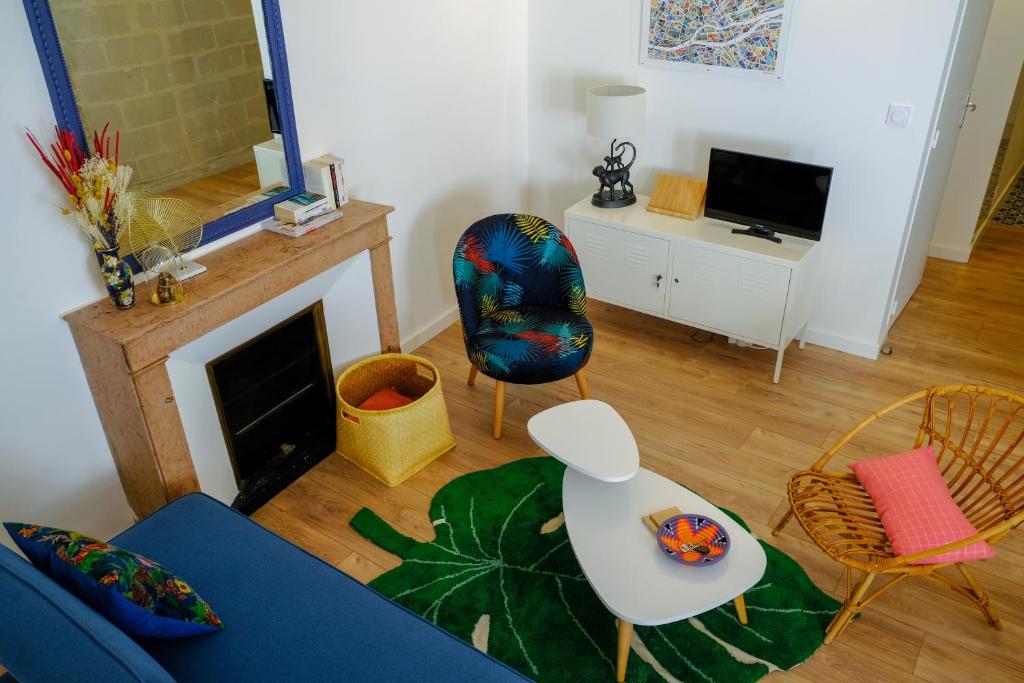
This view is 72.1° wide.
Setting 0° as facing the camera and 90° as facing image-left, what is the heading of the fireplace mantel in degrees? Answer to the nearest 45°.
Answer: approximately 315°

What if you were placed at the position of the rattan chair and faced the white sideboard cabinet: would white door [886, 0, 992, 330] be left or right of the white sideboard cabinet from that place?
right

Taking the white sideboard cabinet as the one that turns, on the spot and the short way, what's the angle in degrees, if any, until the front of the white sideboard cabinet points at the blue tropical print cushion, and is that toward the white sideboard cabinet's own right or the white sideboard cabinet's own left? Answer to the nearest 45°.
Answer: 0° — it already faces it

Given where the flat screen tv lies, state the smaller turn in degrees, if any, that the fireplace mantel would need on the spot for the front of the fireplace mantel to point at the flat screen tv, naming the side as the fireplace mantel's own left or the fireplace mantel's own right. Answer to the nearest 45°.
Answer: approximately 45° to the fireplace mantel's own left

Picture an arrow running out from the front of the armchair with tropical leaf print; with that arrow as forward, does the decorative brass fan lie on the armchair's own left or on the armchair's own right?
on the armchair's own right

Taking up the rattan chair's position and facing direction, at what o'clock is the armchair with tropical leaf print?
The armchair with tropical leaf print is roughly at 2 o'clock from the rattan chair.

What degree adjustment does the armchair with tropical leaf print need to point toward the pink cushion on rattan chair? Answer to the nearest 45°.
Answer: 0° — it already faces it
